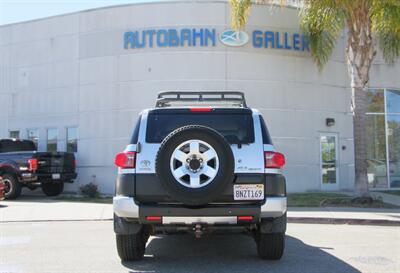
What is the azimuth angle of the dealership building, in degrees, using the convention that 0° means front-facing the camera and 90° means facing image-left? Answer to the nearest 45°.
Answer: approximately 0°

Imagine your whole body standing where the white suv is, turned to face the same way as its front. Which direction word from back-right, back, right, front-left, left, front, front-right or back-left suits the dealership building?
front

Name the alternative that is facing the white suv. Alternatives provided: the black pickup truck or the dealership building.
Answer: the dealership building

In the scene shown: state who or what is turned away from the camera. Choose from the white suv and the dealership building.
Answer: the white suv

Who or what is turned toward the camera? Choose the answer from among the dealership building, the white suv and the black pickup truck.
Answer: the dealership building

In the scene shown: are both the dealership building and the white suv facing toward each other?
yes

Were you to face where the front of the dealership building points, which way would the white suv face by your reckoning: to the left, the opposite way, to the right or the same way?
the opposite way

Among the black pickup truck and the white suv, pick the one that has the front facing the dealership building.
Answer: the white suv

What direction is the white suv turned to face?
away from the camera

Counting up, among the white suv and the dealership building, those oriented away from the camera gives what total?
1

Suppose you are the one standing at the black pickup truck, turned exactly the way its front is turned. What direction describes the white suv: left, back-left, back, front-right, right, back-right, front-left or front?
back-left

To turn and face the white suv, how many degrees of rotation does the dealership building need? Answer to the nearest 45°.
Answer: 0° — it already faces it

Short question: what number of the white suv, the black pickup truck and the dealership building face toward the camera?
1

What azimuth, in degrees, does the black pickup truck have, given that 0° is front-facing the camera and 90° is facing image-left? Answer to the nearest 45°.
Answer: approximately 135°
